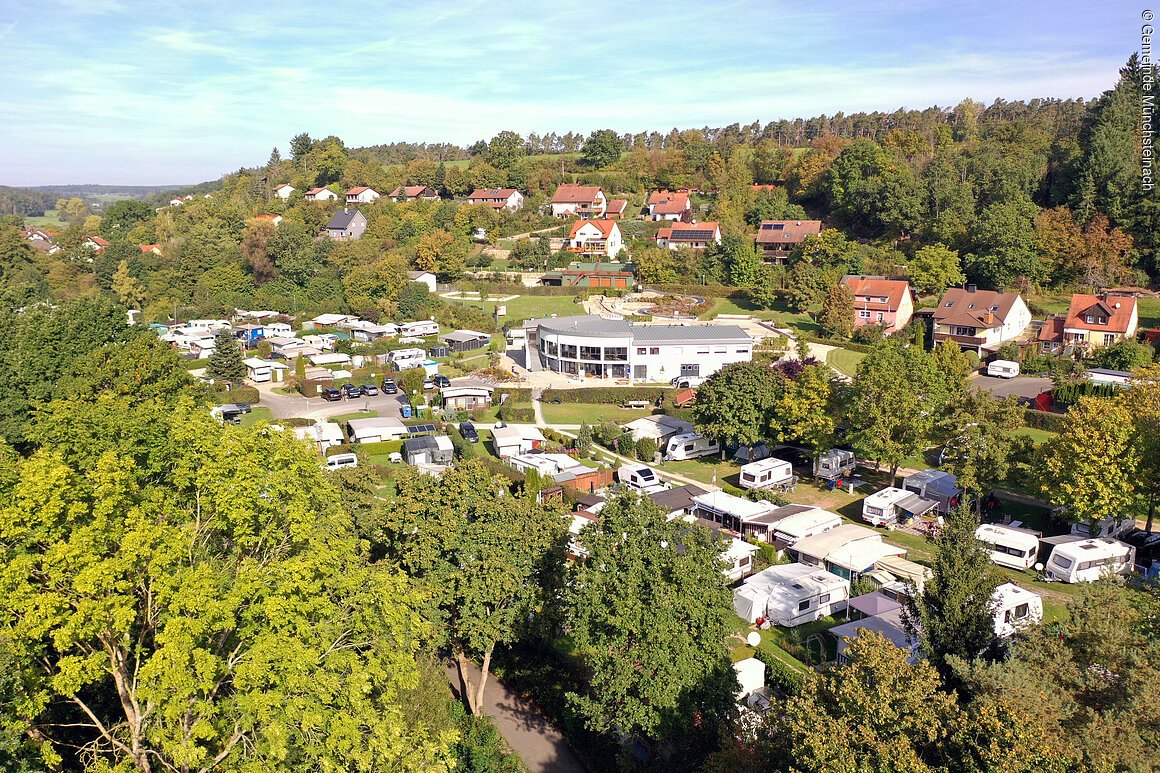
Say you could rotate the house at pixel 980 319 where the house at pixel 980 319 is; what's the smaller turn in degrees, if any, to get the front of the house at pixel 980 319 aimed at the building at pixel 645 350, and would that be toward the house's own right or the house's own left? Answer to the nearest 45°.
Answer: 0° — it already faces it

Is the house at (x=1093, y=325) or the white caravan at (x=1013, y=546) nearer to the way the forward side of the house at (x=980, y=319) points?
the white caravan

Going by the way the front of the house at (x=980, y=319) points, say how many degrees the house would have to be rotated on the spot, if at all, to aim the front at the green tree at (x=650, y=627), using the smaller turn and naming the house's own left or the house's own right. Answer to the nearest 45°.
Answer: approximately 45° to the house's own left

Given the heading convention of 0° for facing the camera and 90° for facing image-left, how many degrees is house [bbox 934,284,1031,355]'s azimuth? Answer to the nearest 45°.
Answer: approximately 45°

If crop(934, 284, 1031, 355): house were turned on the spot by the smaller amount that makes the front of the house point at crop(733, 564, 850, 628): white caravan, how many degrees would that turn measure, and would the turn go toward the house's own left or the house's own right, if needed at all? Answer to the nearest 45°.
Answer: approximately 45° to the house's own left

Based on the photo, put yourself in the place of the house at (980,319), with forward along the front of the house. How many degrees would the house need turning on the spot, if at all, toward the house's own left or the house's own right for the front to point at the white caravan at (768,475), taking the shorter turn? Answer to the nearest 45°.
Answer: approximately 45° to the house's own left

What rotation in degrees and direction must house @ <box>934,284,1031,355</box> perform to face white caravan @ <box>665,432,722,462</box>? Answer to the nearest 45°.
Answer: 0° — it already faces it

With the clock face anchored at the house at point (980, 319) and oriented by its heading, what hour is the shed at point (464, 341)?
the shed at point (464, 341) is roughly at 1 o'clock from the house at point (980, 319).
